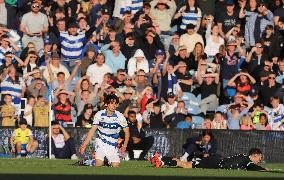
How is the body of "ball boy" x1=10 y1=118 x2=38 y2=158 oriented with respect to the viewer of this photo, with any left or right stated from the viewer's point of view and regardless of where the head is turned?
facing the viewer

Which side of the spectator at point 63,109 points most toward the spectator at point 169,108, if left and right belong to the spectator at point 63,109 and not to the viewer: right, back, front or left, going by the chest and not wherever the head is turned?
left

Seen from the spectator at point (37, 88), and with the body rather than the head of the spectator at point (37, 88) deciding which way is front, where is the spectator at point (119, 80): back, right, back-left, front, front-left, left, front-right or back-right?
left

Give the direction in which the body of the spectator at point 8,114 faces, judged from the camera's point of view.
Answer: toward the camera

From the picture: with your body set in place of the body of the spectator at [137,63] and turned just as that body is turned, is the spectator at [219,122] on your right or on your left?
on your left

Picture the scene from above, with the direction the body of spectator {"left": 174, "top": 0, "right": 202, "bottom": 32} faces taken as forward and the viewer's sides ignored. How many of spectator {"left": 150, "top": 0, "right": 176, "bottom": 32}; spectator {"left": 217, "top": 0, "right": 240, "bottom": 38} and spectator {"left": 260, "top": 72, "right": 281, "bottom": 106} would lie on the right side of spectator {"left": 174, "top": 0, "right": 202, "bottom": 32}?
1

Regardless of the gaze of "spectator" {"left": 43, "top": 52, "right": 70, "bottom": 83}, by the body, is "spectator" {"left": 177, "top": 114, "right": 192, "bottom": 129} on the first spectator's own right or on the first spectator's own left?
on the first spectator's own left

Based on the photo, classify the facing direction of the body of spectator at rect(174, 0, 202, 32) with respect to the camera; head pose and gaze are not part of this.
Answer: toward the camera

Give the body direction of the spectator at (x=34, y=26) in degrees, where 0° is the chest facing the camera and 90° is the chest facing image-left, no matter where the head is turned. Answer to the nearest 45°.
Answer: approximately 0°

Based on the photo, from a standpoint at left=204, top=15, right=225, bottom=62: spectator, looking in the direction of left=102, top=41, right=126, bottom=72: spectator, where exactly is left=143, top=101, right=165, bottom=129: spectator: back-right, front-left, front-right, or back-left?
front-left
